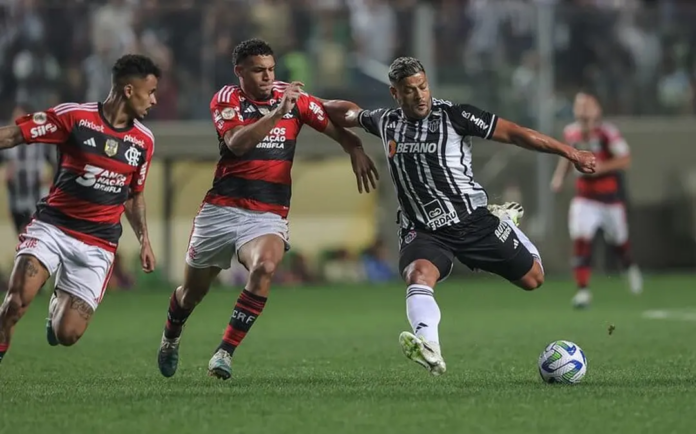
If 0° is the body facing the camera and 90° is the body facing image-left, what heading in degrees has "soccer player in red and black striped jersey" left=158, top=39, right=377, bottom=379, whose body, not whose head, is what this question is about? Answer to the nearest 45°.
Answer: approximately 315°

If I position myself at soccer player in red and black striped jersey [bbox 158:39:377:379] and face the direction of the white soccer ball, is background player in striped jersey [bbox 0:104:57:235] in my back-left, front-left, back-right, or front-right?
back-left

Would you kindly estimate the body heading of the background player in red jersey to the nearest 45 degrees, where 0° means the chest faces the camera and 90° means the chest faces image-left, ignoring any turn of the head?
approximately 45°

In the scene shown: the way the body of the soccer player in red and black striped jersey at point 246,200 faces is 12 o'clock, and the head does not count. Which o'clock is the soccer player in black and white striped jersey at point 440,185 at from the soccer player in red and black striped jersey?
The soccer player in black and white striped jersey is roughly at 11 o'clock from the soccer player in red and black striped jersey.

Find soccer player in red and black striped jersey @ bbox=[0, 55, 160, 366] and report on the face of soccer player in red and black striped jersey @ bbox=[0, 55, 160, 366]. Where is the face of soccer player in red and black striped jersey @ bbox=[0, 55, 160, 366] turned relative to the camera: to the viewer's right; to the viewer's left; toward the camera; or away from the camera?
to the viewer's right

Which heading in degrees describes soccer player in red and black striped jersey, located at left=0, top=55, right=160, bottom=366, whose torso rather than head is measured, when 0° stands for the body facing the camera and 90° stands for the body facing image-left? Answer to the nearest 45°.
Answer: approximately 315°

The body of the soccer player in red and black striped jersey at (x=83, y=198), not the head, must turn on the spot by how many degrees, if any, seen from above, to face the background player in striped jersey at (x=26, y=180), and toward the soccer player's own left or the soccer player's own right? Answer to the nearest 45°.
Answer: approximately 135° to the soccer player's own left
